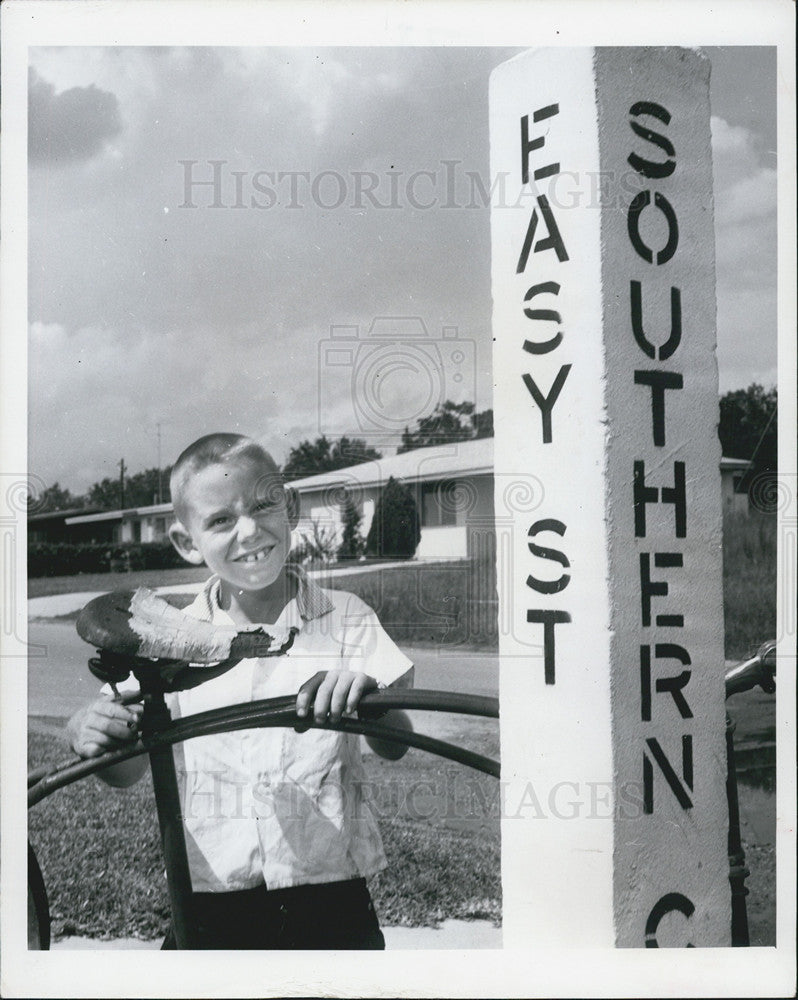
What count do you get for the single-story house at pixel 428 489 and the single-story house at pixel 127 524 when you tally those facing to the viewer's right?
0

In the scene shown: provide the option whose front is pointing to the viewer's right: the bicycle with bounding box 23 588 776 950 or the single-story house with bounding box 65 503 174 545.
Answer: the bicycle

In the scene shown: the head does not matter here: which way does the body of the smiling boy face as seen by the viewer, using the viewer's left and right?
facing the viewer

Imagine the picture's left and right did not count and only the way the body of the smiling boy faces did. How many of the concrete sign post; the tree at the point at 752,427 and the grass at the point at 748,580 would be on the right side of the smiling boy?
0

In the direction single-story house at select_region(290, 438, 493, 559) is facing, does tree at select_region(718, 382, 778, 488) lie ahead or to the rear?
to the rear

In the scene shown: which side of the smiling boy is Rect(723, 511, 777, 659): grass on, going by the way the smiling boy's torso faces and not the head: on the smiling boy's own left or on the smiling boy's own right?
on the smiling boy's own left

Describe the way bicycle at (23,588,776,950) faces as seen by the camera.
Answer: facing to the right of the viewer

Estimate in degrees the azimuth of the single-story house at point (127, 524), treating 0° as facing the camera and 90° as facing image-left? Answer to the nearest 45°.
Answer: approximately 45°

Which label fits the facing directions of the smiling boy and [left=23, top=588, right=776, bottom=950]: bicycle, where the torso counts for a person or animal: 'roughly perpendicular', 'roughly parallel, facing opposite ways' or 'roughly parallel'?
roughly perpendicular

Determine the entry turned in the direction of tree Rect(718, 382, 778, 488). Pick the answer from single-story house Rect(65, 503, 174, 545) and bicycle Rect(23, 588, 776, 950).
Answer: the bicycle
